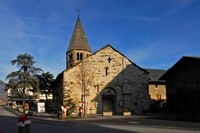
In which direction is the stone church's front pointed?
toward the camera
